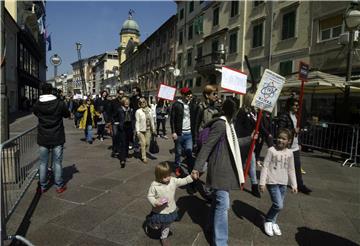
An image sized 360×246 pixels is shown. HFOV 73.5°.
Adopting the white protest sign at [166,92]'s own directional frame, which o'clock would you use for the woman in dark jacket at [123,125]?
The woman in dark jacket is roughly at 1 o'clock from the white protest sign.

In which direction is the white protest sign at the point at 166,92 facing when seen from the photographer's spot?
facing the viewer

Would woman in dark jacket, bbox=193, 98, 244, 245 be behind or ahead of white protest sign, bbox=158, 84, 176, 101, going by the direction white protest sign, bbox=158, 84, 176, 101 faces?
ahead

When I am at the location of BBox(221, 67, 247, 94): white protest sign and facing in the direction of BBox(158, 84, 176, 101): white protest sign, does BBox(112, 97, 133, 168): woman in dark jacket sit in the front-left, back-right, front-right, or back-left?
front-left

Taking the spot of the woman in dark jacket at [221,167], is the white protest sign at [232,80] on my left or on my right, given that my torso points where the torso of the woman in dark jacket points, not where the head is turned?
on my left

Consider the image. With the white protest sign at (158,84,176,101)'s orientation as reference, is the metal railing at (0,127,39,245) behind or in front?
in front

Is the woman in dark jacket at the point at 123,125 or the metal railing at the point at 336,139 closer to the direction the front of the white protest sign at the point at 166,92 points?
the woman in dark jacket

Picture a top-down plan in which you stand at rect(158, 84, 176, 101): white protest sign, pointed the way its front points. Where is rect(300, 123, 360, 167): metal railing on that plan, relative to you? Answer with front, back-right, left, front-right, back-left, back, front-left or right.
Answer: left

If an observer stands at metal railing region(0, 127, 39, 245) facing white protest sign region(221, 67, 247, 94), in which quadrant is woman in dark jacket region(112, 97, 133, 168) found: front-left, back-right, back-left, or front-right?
front-left

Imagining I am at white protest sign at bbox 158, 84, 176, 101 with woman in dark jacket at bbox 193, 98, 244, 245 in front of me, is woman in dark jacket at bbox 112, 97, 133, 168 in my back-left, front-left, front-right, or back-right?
front-right
